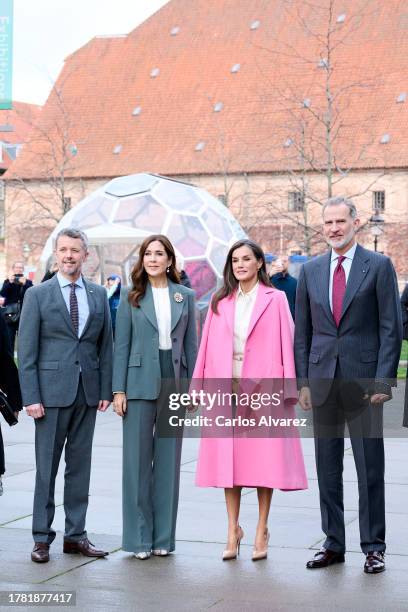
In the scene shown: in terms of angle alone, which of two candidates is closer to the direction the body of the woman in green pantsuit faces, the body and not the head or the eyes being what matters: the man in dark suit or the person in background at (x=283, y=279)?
the man in dark suit

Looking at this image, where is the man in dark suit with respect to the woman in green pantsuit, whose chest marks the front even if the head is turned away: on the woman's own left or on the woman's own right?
on the woman's own left

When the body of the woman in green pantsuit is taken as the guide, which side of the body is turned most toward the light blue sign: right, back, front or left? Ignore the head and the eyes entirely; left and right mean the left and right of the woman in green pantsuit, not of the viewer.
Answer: back

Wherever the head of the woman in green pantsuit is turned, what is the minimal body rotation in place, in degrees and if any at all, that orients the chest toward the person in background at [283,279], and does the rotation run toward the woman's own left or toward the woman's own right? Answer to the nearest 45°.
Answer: approximately 180°

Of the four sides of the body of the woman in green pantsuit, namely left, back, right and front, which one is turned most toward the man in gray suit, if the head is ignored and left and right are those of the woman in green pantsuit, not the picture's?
right

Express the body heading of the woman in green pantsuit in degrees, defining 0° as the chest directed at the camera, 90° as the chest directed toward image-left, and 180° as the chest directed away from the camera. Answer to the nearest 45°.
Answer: approximately 0°

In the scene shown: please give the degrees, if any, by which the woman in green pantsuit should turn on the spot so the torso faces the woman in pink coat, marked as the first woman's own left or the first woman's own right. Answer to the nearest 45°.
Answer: approximately 90° to the first woman's own left

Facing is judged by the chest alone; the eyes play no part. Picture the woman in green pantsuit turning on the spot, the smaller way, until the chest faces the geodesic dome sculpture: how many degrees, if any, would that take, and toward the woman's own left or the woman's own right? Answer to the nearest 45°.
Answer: approximately 180°
